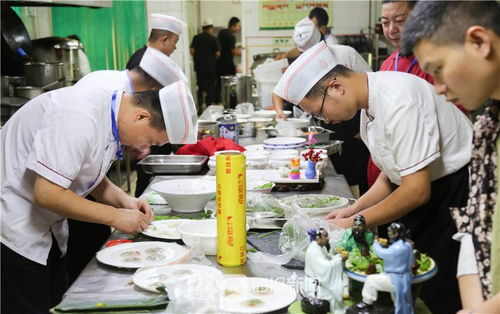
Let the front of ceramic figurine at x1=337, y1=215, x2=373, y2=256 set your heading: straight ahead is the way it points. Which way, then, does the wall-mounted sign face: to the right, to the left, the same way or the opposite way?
the same way

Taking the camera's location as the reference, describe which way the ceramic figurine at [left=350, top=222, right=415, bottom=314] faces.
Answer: facing to the left of the viewer

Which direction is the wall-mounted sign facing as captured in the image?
toward the camera

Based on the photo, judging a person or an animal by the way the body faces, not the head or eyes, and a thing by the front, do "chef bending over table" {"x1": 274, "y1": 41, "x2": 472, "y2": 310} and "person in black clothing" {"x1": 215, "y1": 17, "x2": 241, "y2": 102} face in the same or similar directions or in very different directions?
very different directions

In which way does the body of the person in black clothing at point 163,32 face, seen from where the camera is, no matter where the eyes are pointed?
to the viewer's right

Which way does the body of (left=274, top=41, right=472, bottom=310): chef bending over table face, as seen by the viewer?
to the viewer's left

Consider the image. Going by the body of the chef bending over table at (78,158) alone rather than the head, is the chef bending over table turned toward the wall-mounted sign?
no

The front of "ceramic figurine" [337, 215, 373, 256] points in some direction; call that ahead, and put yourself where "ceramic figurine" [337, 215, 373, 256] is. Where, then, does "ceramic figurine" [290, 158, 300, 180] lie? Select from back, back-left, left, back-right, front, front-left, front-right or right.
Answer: back

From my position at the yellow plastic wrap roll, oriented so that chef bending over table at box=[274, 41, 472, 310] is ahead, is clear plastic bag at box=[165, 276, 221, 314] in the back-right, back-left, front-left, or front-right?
back-right

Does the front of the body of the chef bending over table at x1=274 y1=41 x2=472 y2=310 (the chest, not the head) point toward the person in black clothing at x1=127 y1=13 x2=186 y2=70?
no

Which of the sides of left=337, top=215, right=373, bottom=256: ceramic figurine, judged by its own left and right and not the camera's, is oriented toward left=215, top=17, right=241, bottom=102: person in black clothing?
back

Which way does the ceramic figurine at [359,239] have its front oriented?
toward the camera

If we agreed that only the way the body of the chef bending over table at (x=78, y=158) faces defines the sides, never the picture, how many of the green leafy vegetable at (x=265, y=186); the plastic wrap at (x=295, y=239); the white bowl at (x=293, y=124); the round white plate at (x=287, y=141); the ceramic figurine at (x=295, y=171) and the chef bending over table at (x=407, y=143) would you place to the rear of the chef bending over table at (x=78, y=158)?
0

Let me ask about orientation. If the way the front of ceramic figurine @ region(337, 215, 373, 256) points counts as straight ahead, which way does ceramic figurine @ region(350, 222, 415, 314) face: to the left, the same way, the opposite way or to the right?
to the right

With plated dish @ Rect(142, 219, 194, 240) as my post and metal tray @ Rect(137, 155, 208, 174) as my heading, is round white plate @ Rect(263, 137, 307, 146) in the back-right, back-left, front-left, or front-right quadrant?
front-right

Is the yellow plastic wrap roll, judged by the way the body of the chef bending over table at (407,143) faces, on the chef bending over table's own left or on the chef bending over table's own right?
on the chef bending over table's own left
